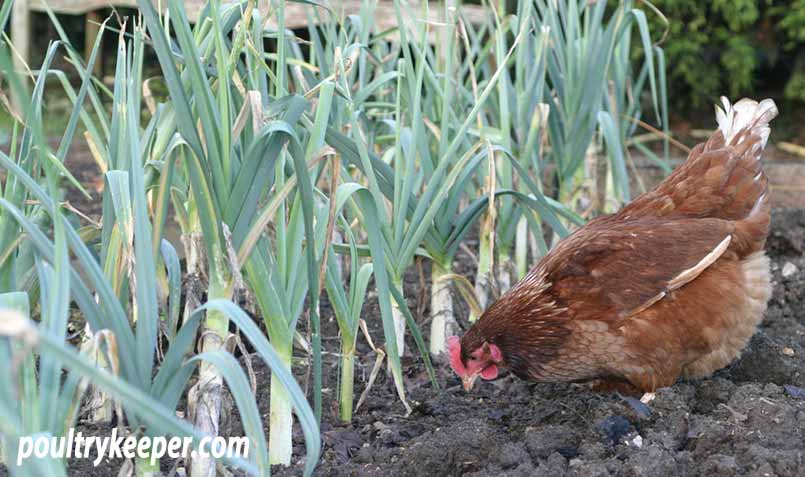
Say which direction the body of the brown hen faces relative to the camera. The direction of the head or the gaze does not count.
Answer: to the viewer's left

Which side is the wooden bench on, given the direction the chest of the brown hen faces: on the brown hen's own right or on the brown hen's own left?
on the brown hen's own right
